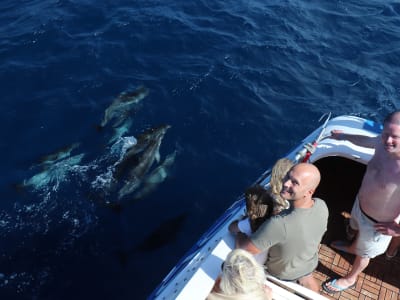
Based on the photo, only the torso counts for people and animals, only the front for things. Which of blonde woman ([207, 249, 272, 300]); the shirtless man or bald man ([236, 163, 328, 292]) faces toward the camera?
the shirtless man

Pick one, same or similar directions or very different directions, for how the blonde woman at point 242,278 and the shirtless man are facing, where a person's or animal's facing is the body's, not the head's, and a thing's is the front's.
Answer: very different directions

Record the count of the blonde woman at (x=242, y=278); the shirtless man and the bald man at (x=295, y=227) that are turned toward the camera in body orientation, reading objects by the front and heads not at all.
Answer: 1

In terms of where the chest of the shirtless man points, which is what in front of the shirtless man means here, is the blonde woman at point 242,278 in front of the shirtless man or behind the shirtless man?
in front

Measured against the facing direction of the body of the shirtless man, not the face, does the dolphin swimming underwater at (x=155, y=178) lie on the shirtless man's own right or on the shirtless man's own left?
on the shirtless man's own right

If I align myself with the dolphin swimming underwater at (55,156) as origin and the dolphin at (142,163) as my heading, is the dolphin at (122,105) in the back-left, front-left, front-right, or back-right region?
front-left

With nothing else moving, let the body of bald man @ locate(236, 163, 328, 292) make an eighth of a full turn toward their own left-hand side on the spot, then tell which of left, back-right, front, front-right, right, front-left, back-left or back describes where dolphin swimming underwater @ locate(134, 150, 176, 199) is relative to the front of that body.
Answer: front-right

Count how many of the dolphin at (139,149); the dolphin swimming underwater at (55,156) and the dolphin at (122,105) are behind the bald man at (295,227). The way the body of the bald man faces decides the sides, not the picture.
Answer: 0

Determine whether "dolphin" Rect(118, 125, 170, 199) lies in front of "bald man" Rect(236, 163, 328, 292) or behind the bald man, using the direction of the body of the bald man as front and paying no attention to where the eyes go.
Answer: in front

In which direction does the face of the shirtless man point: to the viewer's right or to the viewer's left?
to the viewer's left

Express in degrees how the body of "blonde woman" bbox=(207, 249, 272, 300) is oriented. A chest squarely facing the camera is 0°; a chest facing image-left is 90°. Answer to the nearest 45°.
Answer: approximately 180°

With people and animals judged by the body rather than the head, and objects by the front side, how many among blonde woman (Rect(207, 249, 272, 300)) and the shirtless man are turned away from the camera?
1

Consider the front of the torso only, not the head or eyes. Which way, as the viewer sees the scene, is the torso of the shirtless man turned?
toward the camera

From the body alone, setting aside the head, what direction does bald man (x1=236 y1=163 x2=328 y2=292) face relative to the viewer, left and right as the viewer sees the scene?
facing away from the viewer and to the left of the viewer

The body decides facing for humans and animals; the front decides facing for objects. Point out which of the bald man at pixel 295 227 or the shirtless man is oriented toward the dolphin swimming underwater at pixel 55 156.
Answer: the bald man
